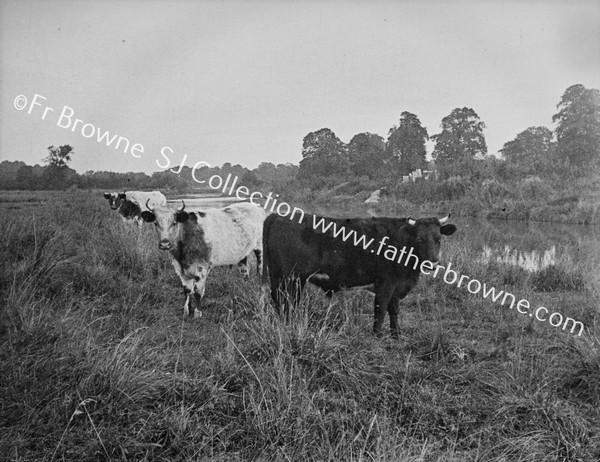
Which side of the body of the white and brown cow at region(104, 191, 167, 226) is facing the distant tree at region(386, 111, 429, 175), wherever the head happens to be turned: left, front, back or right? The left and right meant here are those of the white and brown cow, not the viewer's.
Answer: back

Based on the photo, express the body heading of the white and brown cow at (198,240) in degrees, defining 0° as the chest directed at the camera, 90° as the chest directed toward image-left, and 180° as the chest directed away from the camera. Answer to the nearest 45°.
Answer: approximately 45°

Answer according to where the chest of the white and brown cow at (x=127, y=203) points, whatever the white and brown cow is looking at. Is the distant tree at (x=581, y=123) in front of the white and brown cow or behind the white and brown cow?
behind

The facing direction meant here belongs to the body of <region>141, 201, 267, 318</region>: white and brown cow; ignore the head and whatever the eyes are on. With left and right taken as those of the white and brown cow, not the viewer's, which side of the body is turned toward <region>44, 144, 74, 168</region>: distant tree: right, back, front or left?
right

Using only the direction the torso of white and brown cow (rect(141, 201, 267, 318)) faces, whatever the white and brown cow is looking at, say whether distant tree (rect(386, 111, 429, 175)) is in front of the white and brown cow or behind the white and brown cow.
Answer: behind

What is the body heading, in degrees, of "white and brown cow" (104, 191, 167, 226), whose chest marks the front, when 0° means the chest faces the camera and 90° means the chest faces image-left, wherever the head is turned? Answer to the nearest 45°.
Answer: approximately 45°

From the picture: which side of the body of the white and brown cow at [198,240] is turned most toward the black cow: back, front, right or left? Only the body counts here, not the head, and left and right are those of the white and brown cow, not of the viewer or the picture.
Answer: left

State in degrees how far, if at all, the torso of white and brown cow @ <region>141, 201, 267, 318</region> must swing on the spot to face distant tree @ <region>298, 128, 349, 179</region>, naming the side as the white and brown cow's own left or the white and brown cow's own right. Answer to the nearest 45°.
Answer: approximately 135° to the white and brown cow's own right
